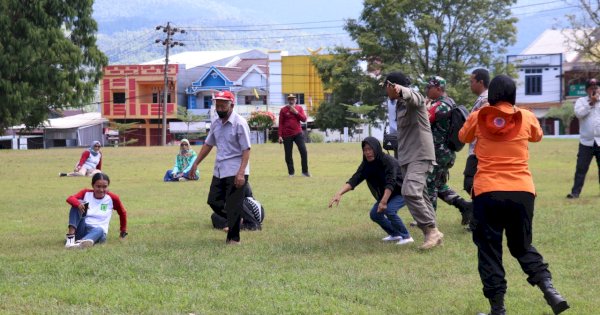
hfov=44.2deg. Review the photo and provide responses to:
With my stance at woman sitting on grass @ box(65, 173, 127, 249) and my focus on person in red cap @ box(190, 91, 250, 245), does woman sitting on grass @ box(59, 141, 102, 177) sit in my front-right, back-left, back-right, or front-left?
back-left

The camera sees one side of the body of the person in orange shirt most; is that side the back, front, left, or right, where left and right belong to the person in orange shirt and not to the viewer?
back

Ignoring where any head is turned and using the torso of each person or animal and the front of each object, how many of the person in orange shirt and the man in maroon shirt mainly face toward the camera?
1

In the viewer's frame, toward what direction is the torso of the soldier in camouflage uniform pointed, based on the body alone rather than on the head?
to the viewer's left

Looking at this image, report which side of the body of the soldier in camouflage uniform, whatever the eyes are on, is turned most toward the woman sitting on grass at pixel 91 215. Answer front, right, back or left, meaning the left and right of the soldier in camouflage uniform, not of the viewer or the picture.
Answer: front

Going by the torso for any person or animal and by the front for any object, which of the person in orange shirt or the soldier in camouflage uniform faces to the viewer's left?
the soldier in camouflage uniform

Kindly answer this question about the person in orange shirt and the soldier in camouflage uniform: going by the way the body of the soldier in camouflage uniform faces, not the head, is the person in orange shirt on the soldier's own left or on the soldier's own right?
on the soldier's own left

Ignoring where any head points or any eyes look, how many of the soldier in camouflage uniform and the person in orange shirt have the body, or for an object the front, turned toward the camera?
0

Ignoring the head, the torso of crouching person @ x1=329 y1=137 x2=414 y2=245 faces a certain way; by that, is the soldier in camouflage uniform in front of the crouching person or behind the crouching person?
behind

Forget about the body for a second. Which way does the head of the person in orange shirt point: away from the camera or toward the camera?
away from the camera

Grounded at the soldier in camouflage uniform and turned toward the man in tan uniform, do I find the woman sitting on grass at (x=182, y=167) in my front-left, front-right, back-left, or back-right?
back-right

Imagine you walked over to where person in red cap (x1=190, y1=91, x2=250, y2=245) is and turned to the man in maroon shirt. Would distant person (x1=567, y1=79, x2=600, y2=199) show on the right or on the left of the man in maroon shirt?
right

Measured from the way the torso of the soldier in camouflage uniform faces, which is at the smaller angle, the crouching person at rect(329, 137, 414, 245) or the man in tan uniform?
the crouching person
